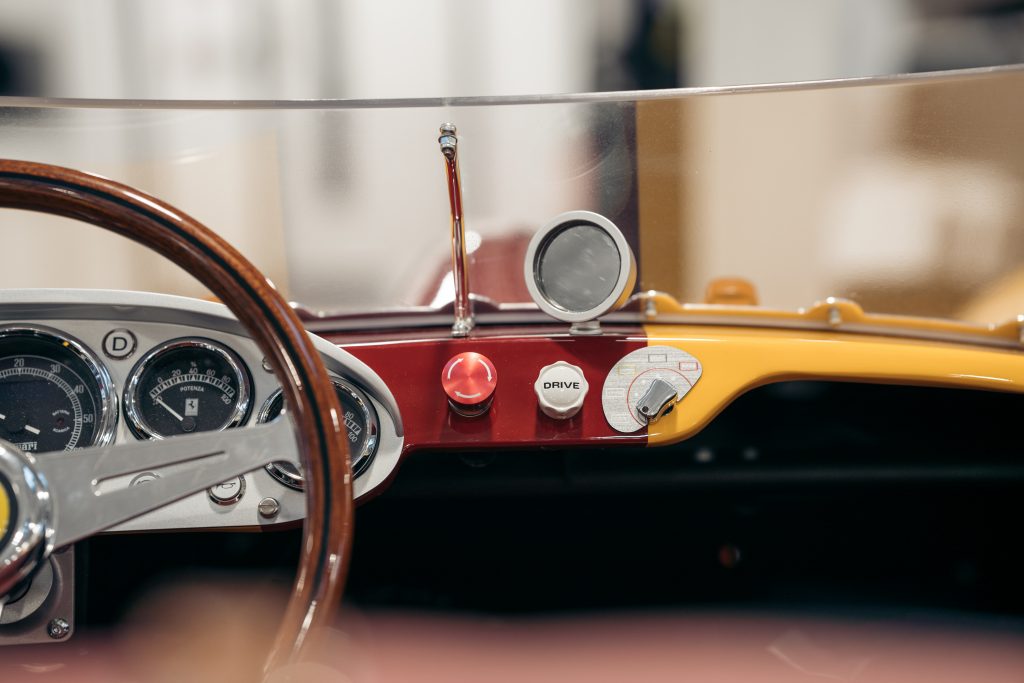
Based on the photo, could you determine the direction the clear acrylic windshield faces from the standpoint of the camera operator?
facing away from the viewer
